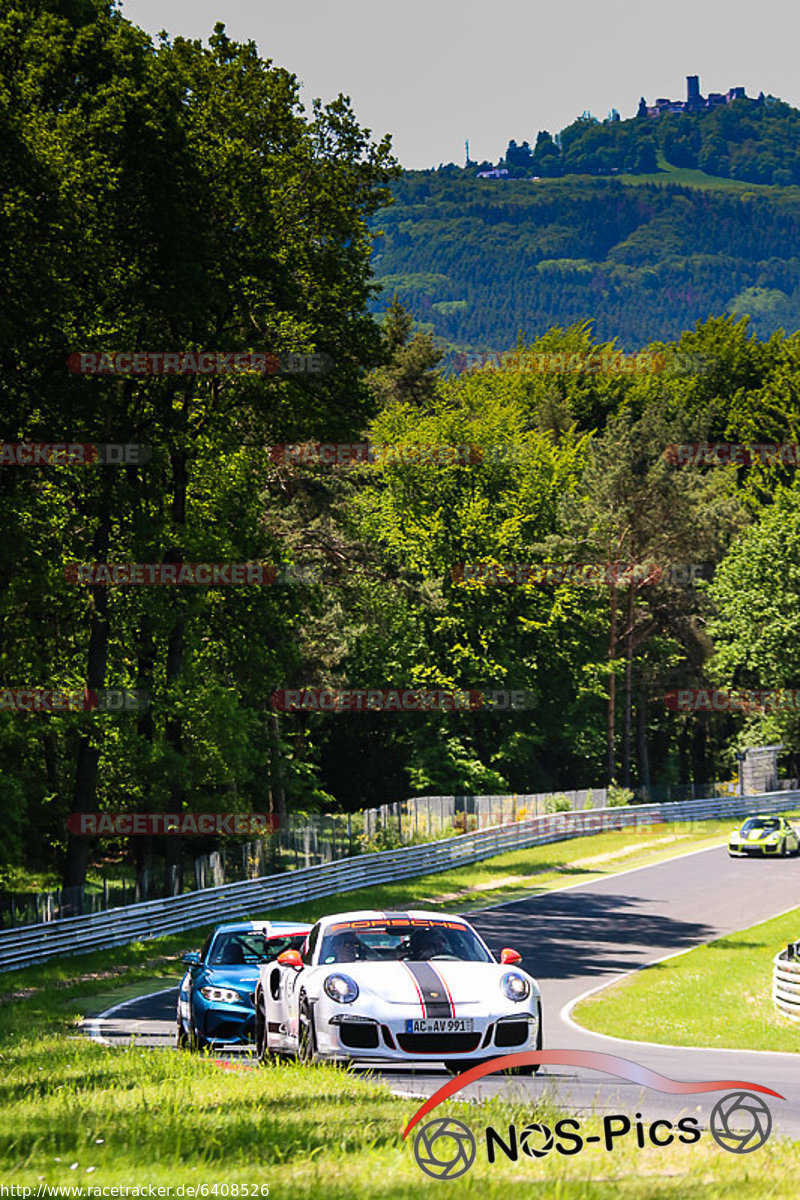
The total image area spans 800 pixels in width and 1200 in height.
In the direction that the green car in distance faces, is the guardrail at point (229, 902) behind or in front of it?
in front

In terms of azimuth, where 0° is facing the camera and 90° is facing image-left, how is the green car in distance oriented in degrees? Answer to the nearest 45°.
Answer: approximately 45°

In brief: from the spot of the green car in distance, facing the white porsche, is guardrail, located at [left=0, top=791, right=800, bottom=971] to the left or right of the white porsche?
right

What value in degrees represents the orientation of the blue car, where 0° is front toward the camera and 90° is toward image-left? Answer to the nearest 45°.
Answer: approximately 0°

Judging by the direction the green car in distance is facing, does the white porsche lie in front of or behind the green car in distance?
in front

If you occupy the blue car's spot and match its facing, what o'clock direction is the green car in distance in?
The green car in distance is roughly at 7 o'clock from the blue car.

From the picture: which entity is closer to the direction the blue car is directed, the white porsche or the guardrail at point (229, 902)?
the white porsche

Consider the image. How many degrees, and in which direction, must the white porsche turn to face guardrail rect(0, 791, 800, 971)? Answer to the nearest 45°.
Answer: approximately 180°

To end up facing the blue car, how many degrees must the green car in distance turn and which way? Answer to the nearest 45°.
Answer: approximately 45° to its left

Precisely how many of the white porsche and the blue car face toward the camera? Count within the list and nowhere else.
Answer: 2
